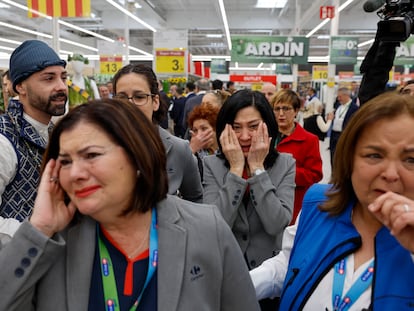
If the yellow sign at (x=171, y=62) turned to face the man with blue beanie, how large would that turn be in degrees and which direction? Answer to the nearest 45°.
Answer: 0° — it already faces them

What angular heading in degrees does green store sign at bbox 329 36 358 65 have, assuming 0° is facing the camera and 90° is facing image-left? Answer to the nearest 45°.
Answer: approximately 0°

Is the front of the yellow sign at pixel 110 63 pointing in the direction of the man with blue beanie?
yes

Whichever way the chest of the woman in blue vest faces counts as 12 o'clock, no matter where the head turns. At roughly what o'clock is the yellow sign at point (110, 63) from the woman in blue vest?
The yellow sign is roughly at 5 o'clock from the woman in blue vest.

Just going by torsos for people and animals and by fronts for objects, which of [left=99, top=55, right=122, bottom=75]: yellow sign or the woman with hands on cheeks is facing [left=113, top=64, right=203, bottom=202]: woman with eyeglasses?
the yellow sign

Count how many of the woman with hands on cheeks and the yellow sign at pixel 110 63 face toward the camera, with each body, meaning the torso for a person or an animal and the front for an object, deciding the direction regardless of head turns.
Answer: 2

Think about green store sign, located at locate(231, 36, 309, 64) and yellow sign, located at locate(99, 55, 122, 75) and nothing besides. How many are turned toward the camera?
2

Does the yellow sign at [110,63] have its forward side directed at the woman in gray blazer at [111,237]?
yes

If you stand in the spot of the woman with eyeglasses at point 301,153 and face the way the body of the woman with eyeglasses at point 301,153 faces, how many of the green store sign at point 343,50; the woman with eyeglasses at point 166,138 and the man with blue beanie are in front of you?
2

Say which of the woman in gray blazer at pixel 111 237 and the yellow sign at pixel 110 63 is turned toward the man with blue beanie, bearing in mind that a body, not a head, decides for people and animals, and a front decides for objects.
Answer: the yellow sign

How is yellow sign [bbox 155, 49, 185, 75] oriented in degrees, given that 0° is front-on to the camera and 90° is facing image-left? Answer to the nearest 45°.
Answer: approximately 0°

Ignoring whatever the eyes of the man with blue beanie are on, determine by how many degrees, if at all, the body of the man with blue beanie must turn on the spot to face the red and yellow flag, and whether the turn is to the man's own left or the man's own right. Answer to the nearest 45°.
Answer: approximately 135° to the man's own left
